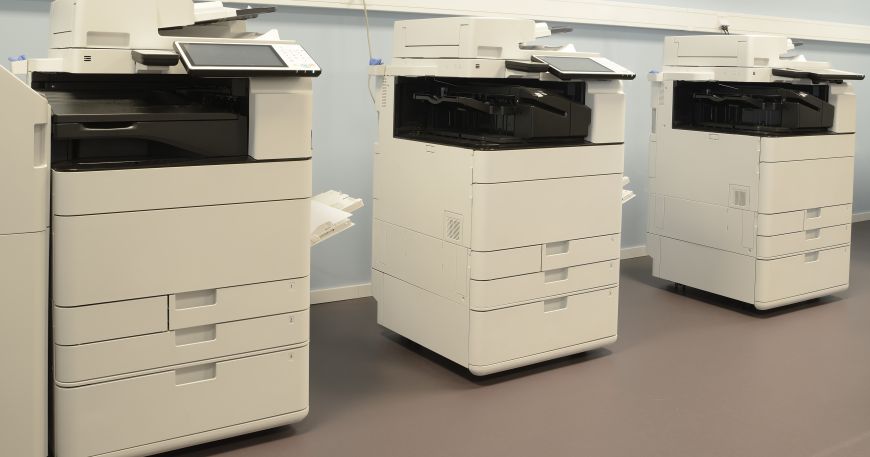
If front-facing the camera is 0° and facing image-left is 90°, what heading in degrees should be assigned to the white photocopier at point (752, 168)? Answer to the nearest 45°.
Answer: approximately 315°

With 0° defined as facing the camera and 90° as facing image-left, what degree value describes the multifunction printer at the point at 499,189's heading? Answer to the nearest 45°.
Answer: approximately 315°

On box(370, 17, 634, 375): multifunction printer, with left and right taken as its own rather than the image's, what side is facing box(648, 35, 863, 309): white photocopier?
left

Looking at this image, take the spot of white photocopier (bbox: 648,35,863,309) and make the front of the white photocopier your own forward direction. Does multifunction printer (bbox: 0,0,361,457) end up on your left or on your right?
on your right

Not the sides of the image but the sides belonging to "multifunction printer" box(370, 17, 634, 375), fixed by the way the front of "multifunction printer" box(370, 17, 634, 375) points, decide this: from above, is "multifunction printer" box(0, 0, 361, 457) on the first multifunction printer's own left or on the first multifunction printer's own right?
on the first multifunction printer's own right

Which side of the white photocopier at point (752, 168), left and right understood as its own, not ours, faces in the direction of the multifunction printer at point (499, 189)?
right
